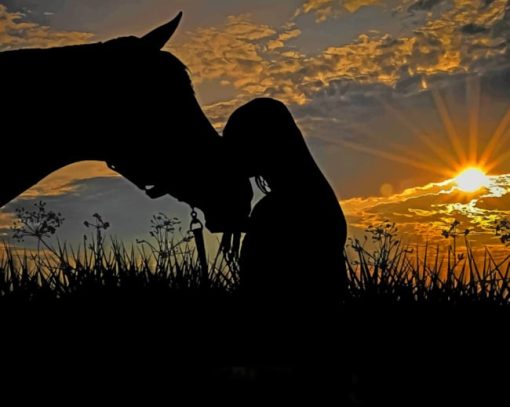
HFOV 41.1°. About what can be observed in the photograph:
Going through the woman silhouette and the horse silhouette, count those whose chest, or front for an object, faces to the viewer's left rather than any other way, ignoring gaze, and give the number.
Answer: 1

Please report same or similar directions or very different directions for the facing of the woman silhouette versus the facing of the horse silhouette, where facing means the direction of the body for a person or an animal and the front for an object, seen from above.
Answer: very different directions

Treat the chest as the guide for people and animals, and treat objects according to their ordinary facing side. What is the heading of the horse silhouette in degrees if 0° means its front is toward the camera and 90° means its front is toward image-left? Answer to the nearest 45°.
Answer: approximately 270°

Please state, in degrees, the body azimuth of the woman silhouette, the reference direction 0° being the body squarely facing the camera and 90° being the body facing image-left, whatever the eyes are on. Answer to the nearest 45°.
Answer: approximately 90°

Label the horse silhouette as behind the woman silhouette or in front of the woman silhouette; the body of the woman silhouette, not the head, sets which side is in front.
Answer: in front

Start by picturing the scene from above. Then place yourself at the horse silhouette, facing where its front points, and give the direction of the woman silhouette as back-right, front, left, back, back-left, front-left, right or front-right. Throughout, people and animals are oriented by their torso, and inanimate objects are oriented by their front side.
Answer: front-right
